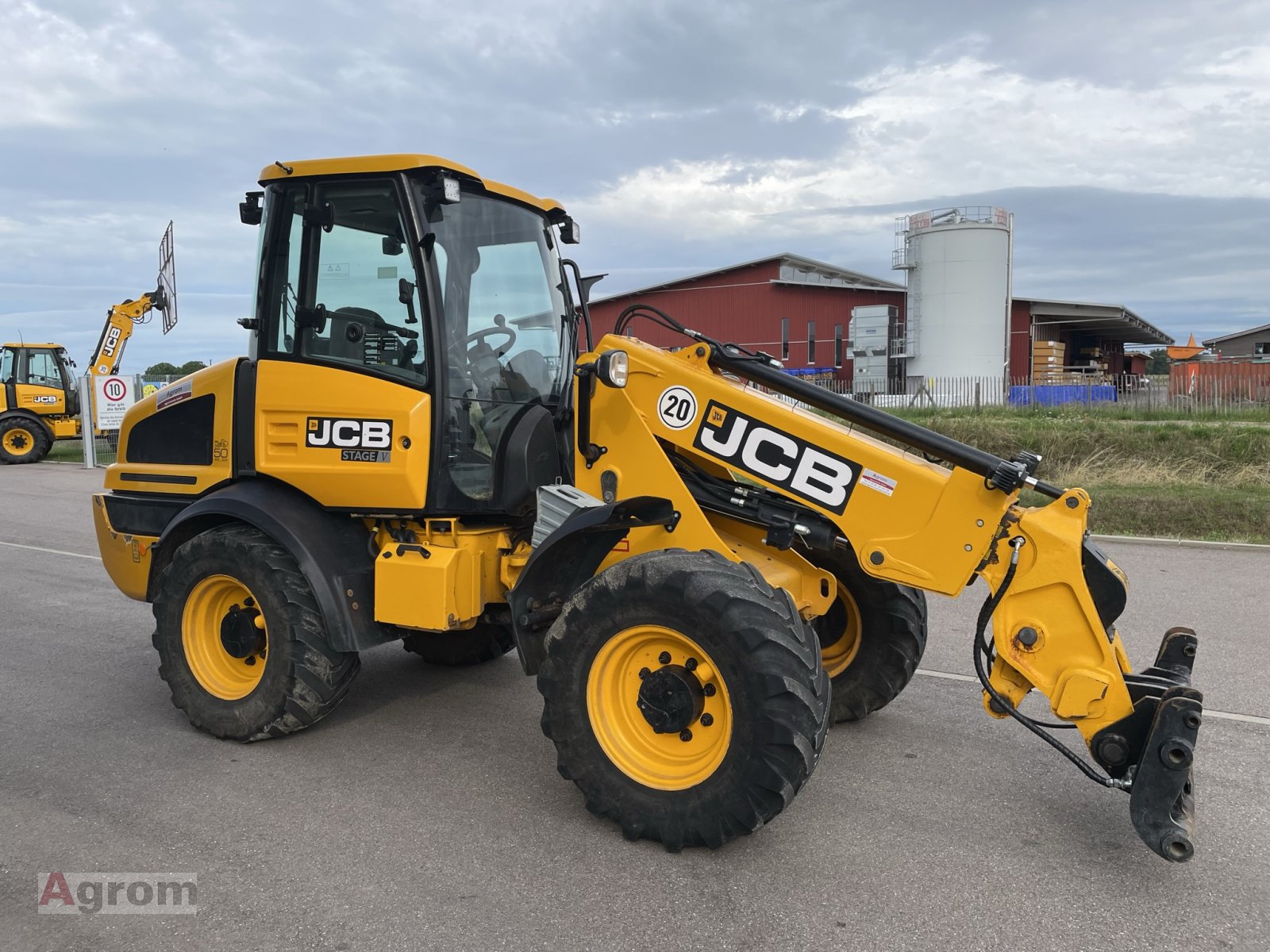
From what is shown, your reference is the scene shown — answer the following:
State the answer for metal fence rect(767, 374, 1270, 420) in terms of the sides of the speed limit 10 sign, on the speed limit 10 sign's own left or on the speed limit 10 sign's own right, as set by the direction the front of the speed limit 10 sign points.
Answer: on the speed limit 10 sign's own left

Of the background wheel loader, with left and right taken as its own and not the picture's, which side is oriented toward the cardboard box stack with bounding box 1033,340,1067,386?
front

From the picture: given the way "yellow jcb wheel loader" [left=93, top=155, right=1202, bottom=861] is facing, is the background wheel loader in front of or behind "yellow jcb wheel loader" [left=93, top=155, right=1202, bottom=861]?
behind

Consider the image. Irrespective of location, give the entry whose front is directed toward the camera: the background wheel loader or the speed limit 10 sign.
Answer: the speed limit 10 sign

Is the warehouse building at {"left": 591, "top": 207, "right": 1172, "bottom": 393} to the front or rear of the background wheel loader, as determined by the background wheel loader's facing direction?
to the front

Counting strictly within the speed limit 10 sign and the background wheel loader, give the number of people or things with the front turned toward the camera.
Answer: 1

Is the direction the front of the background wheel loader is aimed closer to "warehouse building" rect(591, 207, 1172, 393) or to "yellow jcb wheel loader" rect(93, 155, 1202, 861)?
the warehouse building

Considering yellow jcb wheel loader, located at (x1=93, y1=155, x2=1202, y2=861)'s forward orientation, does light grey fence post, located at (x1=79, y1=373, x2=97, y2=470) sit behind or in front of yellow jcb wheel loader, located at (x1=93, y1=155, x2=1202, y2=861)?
behind

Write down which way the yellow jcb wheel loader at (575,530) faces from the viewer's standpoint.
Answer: facing the viewer and to the right of the viewer

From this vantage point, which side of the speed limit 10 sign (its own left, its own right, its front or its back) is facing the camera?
front

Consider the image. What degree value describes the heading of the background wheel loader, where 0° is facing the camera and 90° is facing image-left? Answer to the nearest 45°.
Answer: approximately 270°
